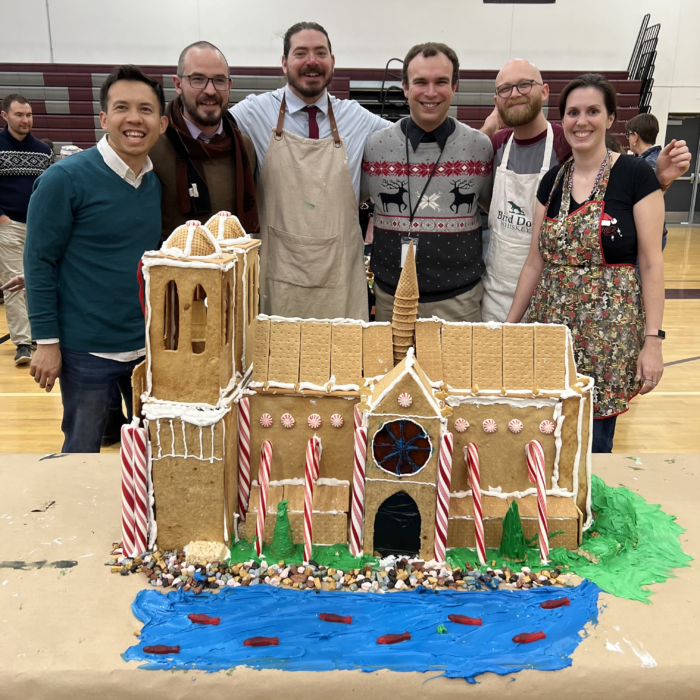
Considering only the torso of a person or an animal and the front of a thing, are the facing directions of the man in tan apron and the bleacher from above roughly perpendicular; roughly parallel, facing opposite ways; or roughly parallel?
roughly parallel

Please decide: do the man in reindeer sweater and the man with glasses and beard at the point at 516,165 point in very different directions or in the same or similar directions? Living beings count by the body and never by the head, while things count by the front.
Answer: same or similar directions

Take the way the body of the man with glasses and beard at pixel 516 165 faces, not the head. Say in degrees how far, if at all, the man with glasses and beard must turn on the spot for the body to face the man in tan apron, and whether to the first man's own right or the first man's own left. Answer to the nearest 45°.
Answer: approximately 90° to the first man's own right

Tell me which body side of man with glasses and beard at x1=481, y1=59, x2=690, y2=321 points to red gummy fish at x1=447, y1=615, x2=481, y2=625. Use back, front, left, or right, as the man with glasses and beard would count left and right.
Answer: front

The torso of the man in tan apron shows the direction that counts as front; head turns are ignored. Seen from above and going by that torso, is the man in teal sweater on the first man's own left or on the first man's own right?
on the first man's own right

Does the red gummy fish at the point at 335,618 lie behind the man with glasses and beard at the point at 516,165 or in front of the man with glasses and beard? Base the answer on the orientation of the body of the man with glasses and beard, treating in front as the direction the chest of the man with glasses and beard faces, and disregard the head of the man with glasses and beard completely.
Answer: in front

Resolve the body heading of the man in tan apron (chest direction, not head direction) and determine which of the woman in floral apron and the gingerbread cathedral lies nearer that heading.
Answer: the gingerbread cathedral

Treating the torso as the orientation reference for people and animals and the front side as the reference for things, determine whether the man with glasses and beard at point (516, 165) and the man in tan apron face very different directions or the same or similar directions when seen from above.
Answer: same or similar directions

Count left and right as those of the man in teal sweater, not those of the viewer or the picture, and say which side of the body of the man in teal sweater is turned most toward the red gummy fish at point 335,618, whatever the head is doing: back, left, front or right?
front

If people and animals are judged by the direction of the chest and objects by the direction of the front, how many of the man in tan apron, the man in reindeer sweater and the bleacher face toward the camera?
3

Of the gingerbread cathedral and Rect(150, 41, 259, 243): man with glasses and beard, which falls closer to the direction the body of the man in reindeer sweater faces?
the gingerbread cathedral

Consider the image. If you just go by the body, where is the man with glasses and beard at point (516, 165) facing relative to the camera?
toward the camera

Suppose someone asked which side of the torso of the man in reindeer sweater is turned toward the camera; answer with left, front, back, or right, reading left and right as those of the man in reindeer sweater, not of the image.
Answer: front

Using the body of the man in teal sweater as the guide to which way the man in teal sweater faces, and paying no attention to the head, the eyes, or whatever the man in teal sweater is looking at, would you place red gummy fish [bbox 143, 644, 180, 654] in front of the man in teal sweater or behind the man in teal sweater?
in front

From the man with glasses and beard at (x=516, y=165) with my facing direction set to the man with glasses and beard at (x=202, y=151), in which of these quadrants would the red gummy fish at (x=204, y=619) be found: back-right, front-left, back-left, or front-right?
front-left

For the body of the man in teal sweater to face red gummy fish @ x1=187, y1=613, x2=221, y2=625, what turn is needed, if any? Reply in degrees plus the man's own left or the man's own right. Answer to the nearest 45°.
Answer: approximately 45° to the man's own right

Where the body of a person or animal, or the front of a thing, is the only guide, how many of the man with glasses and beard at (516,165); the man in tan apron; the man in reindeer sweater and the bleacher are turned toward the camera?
4

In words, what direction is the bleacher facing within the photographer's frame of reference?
facing the viewer
